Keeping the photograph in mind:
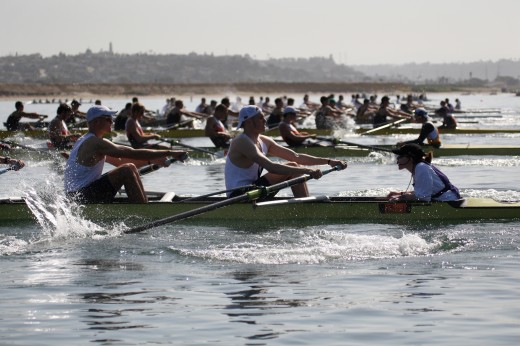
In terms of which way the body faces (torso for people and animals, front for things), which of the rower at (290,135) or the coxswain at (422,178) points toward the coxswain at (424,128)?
the rower at (290,135)

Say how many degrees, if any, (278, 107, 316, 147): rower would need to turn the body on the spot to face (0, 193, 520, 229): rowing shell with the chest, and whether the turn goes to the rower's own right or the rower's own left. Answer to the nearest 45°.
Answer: approximately 90° to the rower's own right

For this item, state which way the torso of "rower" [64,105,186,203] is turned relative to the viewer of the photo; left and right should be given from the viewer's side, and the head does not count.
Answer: facing to the right of the viewer

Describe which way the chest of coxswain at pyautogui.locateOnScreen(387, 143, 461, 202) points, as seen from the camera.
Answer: to the viewer's left

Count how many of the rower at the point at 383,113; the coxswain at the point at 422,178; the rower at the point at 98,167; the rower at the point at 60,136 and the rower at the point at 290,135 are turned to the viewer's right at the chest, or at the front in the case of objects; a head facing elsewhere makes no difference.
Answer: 4

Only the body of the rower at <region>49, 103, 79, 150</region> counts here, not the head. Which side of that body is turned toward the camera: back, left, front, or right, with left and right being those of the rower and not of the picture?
right

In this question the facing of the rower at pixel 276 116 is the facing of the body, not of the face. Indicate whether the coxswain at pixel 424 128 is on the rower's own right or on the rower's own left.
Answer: on the rower's own right

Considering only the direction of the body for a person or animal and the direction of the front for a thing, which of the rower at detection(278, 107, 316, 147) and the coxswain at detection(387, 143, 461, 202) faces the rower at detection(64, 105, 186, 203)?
the coxswain at detection(387, 143, 461, 202)

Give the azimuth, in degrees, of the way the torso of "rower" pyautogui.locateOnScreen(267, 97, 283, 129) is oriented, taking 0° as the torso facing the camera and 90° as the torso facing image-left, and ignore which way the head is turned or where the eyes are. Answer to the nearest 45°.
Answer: approximately 270°

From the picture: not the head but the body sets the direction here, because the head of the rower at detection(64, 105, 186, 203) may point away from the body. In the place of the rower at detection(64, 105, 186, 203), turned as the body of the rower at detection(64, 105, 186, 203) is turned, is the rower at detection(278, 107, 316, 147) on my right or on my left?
on my left

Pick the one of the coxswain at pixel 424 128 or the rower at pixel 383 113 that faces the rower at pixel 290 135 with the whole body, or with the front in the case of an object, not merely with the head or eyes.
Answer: the coxswain at pixel 424 128

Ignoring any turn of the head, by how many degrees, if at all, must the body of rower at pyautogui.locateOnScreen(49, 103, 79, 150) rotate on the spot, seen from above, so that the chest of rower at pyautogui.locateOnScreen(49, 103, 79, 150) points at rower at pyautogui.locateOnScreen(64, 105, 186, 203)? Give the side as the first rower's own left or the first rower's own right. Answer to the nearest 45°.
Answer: approximately 90° to the first rower's own right

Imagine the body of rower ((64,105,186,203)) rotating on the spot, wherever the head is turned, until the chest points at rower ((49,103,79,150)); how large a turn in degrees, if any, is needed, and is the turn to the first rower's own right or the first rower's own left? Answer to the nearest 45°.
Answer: approximately 90° to the first rower's own left

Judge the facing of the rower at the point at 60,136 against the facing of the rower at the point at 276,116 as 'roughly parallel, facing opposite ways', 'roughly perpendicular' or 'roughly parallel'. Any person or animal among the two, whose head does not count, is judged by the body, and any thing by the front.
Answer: roughly parallel

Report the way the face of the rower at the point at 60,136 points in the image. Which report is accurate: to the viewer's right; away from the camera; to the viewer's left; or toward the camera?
to the viewer's right

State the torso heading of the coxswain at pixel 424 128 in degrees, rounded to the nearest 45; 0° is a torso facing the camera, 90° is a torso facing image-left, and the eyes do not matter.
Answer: approximately 90°
